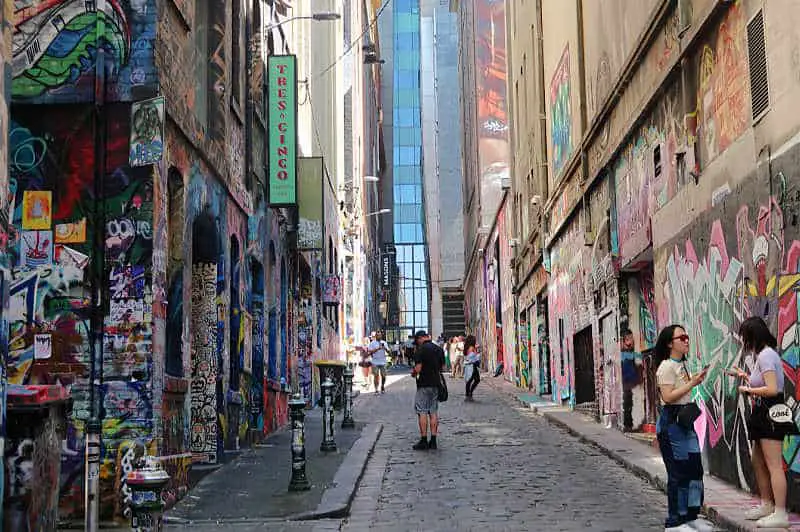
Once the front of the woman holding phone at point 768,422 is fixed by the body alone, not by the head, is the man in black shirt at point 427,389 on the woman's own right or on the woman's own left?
on the woman's own right

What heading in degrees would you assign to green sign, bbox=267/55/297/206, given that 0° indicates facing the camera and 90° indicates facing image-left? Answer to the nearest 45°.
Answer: approximately 0°

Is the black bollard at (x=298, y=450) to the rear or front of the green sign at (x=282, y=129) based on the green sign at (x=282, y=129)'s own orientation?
to the front

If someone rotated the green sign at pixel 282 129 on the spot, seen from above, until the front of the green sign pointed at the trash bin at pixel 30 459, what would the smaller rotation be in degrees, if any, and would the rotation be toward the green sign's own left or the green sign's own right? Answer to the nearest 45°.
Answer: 0° — it already faces it

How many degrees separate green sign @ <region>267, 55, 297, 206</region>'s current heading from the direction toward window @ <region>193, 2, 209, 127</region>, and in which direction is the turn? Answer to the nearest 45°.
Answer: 0° — it already faces it

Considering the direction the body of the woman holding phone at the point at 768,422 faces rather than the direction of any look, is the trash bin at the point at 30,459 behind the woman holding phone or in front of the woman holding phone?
in front

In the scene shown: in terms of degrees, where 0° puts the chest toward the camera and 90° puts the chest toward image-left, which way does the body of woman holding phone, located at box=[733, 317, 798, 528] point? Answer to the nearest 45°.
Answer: approximately 90°

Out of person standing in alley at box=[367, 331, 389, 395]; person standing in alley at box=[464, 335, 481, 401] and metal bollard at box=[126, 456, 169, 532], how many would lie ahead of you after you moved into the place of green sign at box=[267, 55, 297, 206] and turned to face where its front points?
1

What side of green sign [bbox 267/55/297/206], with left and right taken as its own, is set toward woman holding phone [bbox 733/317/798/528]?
front

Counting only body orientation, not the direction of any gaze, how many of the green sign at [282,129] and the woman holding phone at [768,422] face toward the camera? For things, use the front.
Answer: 1
